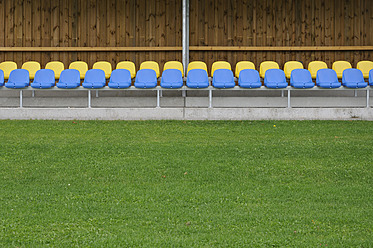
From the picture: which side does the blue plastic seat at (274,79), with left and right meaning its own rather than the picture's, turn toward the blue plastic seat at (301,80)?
left

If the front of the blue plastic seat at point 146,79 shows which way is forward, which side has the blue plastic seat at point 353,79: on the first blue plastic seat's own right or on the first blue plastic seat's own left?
on the first blue plastic seat's own left

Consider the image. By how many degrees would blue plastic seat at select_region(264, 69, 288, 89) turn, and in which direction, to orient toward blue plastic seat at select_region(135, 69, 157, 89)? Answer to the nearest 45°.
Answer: approximately 90° to its right

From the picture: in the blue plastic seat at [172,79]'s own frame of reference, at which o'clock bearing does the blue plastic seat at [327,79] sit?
the blue plastic seat at [327,79] is roughly at 9 o'clock from the blue plastic seat at [172,79].

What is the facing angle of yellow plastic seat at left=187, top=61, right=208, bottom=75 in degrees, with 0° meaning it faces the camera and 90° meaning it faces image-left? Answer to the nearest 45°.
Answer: approximately 0°

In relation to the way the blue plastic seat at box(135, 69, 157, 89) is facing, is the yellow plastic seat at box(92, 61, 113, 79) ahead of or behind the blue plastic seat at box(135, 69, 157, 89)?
behind

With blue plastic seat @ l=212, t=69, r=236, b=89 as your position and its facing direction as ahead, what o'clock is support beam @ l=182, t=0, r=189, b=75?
The support beam is roughly at 5 o'clock from the blue plastic seat.

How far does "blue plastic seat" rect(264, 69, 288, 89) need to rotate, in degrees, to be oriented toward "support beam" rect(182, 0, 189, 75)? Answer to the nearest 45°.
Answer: approximately 135° to its right

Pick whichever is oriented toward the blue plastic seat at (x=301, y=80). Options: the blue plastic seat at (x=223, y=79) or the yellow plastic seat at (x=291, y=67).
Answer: the yellow plastic seat

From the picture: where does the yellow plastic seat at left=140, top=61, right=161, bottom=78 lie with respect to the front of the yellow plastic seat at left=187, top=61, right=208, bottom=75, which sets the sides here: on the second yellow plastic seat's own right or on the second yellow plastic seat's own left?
on the second yellow plastic seat's own right

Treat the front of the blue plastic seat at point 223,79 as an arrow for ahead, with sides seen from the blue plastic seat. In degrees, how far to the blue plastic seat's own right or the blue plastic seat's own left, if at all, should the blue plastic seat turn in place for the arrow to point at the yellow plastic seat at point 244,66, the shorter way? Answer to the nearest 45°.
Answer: approximately 180°

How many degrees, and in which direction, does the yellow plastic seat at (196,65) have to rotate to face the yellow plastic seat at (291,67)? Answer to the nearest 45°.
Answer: approximately 90° to its left

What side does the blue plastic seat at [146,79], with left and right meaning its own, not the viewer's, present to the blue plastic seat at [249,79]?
left

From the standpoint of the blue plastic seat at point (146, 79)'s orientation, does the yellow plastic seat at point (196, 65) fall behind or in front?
behind

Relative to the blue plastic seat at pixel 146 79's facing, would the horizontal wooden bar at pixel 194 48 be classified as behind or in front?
behind

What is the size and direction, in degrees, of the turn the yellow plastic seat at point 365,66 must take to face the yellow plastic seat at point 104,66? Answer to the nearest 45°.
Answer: approximately 90° to its right

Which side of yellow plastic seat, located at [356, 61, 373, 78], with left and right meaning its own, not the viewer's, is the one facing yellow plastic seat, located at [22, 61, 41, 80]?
right

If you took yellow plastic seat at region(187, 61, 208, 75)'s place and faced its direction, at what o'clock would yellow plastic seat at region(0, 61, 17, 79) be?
yellow plastic seat at region(0, 61, 17, 79) is roughly at 3 o'clock from yellow plastic seat at region(187, 61, 208, 75).

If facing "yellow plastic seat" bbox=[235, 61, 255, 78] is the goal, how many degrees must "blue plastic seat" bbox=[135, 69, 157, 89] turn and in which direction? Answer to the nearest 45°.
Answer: approximately 135° to its left

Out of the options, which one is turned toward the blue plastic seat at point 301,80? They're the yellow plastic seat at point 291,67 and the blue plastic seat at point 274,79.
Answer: the yellow plastic seat

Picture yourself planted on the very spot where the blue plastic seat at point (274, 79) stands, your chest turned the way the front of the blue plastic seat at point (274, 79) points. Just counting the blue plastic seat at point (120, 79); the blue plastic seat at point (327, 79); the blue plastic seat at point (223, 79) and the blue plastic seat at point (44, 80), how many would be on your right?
3
